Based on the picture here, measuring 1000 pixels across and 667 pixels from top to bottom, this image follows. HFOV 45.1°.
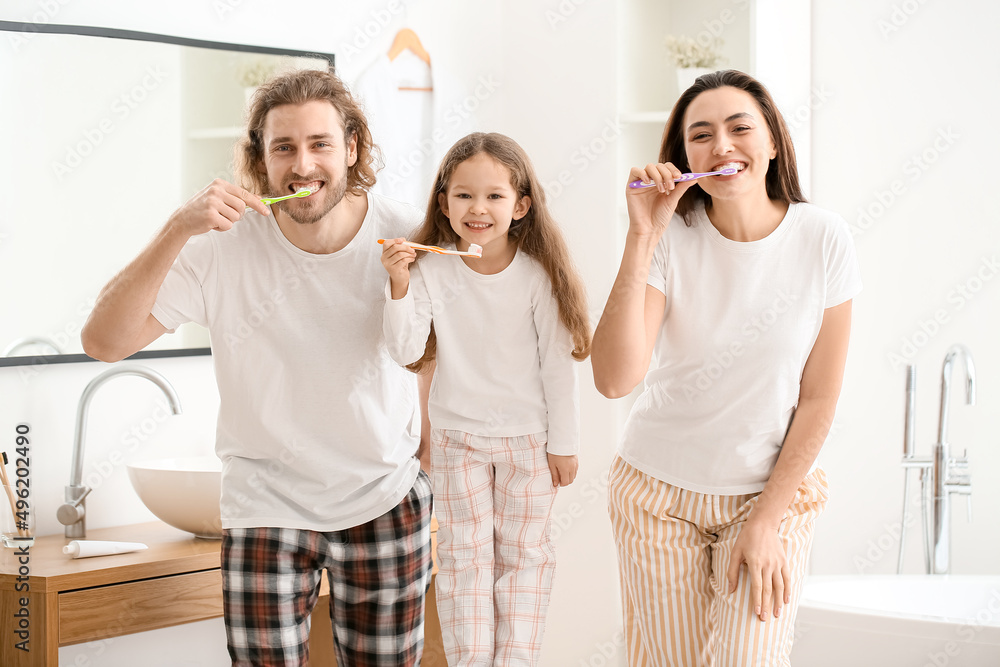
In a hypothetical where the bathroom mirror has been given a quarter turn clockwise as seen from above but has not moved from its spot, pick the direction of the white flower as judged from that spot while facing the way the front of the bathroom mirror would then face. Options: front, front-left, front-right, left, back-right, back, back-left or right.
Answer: back-left

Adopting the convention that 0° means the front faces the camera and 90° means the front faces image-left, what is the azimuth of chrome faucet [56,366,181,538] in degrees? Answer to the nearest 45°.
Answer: approximately 270°

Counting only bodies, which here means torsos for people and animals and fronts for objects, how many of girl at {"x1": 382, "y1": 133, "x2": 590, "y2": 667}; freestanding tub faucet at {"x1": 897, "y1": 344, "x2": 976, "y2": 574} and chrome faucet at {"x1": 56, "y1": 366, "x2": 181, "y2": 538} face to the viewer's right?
2

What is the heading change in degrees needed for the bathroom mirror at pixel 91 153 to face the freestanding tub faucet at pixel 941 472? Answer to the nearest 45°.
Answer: approximately 45° to its left

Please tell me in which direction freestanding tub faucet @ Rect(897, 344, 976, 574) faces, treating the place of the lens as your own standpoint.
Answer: facing to the right of the viewer

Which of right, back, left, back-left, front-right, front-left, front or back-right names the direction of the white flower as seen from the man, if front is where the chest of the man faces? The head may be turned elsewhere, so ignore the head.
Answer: back-left

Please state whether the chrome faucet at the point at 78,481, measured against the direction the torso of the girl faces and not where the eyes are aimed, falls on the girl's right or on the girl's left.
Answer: on the girl's right

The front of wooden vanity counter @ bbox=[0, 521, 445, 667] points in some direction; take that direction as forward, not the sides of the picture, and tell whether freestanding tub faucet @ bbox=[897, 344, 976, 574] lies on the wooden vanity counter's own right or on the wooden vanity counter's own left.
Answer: on the wooden vanity counter's own left

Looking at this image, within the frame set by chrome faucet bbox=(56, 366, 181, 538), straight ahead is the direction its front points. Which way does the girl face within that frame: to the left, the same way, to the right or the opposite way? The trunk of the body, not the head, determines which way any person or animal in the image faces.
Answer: to the right
